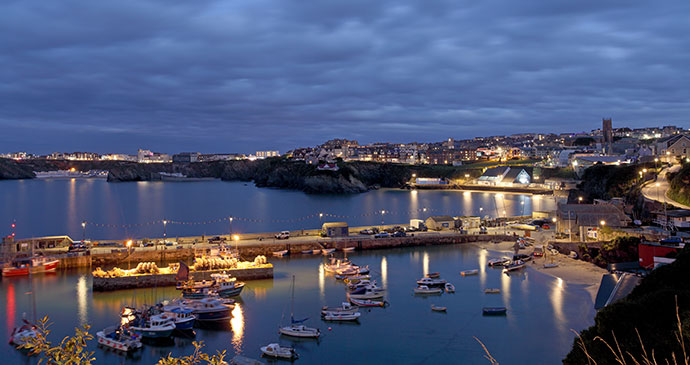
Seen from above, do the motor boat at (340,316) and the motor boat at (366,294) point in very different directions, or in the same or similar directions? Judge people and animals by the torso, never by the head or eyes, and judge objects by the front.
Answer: same or similar directions

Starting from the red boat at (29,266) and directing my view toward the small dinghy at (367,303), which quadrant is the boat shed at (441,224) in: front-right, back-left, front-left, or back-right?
front-left

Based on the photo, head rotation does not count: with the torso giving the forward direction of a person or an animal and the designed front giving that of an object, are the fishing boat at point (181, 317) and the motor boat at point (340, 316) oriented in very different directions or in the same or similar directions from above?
same or similar directions

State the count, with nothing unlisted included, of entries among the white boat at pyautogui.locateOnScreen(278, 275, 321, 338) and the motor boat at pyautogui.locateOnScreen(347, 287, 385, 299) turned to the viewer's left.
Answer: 1

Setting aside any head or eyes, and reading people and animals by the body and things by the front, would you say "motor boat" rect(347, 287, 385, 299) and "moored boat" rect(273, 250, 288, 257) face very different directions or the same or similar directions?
same or similar directions

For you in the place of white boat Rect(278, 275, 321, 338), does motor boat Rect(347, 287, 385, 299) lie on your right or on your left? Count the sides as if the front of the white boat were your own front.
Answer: on your right

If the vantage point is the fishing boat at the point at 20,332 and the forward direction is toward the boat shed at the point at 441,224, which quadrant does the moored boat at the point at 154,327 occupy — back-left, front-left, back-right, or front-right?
front-right

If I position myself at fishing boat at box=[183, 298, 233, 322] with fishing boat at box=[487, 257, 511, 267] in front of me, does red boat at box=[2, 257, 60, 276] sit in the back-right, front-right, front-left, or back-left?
back-left
